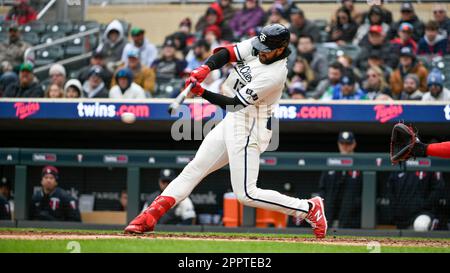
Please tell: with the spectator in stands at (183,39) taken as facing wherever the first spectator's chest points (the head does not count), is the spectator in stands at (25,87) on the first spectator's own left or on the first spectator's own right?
on the first spectator's own right

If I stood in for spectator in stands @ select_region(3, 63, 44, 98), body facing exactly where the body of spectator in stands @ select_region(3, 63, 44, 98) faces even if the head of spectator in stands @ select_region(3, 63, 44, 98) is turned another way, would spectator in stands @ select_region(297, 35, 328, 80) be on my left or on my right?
on my left

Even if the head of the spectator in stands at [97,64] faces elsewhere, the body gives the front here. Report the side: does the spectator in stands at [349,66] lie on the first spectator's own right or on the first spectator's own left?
on the first spectator's own left

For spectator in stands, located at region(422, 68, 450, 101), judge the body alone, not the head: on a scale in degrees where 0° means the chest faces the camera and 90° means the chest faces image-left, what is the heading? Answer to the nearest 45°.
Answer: approximately 0°

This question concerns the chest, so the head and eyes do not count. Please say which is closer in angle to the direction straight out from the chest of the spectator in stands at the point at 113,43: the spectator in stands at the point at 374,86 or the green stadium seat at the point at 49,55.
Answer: the spectator in stands

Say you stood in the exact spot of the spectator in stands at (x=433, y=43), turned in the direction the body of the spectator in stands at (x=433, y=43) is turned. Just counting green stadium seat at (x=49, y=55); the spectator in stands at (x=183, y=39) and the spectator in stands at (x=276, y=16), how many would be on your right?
3

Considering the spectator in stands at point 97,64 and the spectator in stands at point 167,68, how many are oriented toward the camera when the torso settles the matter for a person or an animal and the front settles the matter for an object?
2
